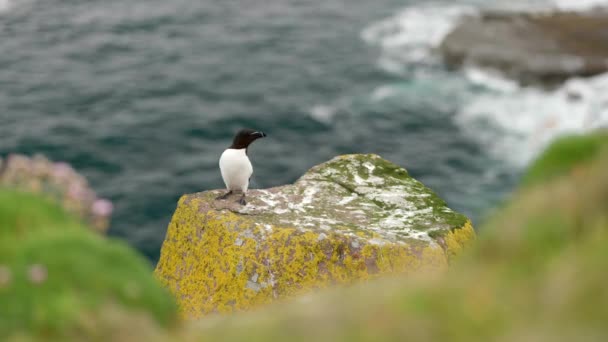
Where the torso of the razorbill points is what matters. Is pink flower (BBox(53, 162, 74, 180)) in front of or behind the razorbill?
in front

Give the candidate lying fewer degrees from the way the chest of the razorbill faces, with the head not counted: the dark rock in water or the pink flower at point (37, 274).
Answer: the pink flower

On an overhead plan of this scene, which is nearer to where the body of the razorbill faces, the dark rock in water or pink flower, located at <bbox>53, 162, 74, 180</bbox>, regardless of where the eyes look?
the pink flower

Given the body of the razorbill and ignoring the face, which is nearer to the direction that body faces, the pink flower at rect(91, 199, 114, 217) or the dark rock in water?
the pink flower

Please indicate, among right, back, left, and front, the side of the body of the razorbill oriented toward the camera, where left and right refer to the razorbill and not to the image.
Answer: front

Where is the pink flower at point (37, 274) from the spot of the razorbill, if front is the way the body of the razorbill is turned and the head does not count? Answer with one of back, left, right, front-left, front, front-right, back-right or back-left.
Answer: front

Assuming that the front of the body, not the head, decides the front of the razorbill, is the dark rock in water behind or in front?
behind

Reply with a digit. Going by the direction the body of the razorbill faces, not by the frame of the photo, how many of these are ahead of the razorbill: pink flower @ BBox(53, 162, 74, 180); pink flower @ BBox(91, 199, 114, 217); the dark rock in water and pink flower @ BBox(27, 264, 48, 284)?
3

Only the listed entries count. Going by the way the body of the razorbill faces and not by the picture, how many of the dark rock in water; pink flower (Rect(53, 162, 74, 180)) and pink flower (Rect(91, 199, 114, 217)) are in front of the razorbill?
2
